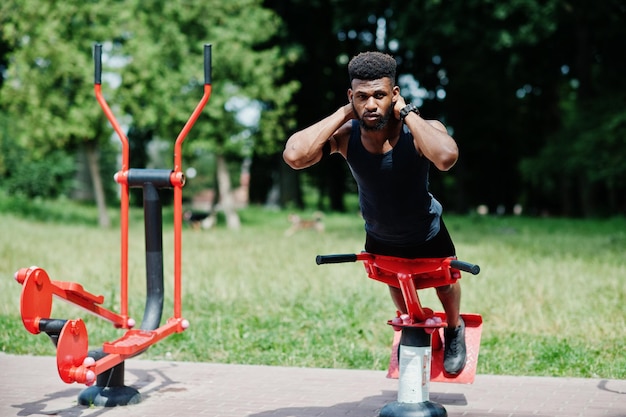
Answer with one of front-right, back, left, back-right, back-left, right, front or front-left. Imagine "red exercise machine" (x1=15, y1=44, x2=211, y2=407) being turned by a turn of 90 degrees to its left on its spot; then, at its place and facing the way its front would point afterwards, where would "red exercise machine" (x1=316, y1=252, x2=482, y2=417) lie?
back

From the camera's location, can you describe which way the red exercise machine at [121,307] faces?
facing away from the viewer and to the right of the viewer

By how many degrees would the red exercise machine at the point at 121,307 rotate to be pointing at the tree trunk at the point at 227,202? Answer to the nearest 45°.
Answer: approximately 45° to its left

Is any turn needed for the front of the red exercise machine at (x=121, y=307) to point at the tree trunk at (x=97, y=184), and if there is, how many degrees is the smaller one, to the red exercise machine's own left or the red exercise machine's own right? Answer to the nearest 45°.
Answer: approximately 45° to the red exercise machine's own left
